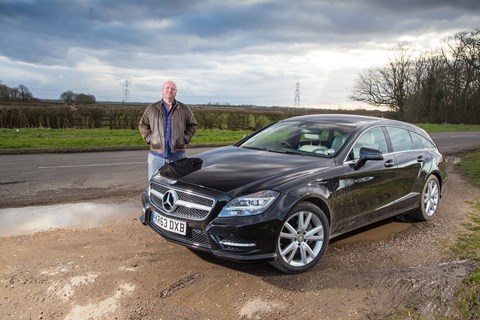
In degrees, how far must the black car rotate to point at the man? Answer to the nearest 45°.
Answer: approximately 90° to its right

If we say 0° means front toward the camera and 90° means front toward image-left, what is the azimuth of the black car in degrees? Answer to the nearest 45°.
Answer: approximately 45°

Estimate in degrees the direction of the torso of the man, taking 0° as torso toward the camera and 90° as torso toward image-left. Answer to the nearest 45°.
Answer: approximately 0°

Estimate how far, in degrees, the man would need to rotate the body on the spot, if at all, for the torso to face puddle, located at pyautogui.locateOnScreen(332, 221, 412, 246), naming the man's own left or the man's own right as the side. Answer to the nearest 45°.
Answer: approximately 90° to the man's own left

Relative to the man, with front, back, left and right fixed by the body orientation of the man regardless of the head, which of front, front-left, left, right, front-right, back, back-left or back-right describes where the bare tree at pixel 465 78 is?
back-left

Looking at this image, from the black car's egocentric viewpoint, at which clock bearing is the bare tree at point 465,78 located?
The bare tree is roughly at 5 o'clock from the black car.
